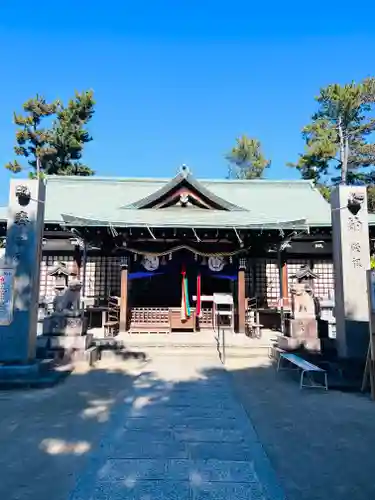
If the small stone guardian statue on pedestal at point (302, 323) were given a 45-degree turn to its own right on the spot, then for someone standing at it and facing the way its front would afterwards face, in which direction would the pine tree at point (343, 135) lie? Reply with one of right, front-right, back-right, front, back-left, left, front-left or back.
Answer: back-right

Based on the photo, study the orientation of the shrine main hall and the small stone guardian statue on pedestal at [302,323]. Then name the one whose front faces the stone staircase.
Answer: the shrine main hall

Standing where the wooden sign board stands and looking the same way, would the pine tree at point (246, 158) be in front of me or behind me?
behind

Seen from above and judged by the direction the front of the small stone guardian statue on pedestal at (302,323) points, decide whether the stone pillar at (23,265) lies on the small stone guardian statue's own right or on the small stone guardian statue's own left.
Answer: on the small stone guardian statue's own right

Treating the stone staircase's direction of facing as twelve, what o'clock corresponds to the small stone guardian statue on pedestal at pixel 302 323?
The small stone guardian statue on pedestal is roughly at 10 o'clock from the stone staircase.

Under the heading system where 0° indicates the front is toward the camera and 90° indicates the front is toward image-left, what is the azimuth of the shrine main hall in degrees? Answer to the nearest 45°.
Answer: approximately 0°

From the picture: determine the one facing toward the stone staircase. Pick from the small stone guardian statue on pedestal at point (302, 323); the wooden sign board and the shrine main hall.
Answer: the shrine main hall

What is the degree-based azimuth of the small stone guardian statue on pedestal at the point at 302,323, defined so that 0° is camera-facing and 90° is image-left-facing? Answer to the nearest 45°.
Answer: approximately 0°
